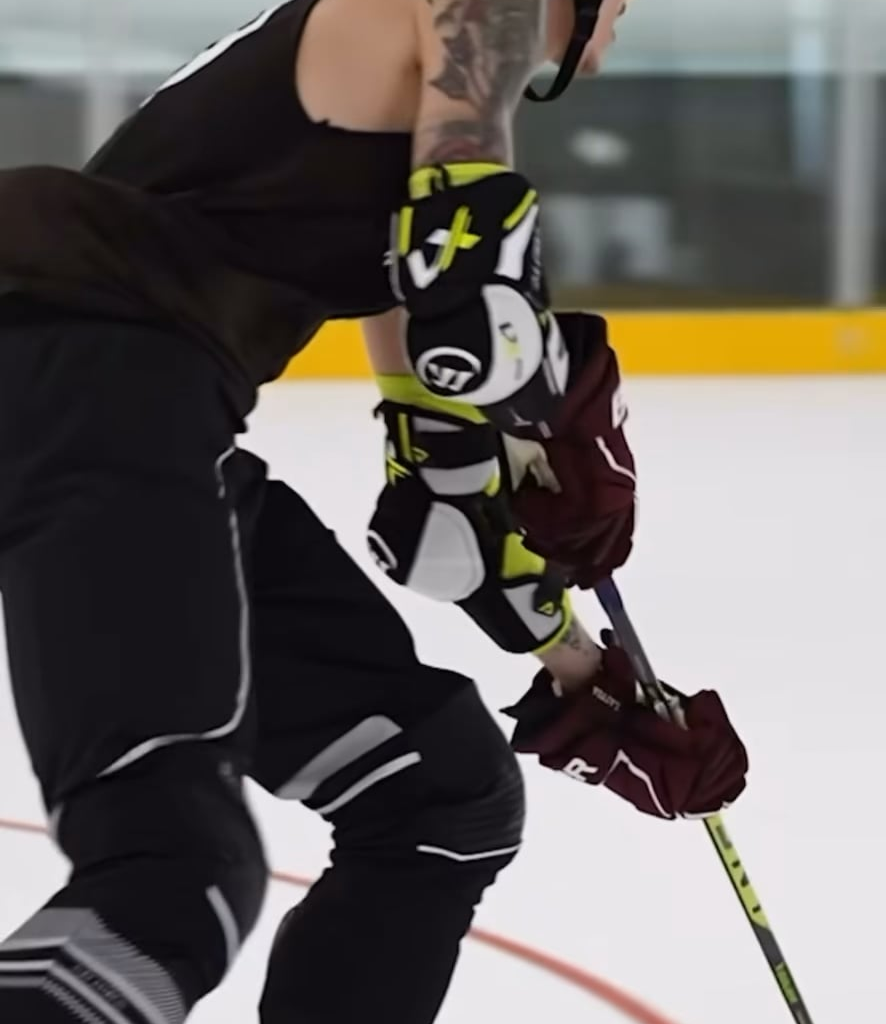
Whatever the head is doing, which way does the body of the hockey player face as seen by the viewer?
to the viewer's right
